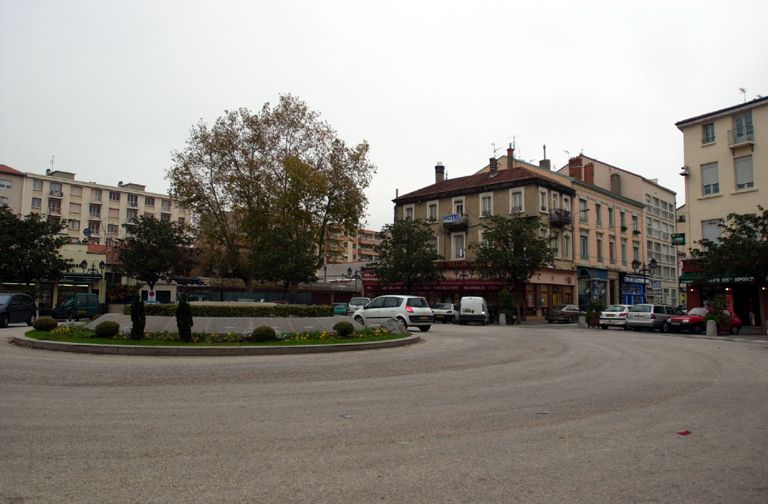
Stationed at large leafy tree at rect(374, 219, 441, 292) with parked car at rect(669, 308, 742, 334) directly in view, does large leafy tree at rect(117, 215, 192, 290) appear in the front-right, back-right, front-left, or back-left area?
back-right

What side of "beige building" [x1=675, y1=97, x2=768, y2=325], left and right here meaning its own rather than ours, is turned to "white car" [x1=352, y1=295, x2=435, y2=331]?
front

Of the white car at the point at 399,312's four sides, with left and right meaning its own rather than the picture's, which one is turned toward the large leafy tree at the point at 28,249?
front

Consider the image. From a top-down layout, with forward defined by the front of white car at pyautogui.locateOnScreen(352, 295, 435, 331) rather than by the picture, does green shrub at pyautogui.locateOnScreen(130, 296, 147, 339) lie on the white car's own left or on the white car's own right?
on the white car's own left

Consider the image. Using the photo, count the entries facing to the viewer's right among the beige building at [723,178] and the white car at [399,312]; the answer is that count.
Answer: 0

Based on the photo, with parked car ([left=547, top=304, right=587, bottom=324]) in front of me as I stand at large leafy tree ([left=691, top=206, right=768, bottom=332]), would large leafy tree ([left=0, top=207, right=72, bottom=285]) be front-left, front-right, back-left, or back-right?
front-left

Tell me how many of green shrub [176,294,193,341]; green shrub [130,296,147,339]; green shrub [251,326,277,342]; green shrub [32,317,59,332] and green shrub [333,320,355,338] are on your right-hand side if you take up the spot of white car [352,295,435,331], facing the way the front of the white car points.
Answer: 0

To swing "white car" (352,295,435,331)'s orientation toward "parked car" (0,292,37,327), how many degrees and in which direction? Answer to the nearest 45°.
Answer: approximately 45° to its left

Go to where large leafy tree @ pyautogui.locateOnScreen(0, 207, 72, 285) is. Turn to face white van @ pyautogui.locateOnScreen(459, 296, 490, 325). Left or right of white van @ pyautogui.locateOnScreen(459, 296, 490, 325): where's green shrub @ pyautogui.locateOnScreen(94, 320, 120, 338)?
right

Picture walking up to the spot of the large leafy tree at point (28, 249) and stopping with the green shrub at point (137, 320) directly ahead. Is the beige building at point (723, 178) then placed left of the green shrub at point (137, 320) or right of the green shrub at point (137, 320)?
left

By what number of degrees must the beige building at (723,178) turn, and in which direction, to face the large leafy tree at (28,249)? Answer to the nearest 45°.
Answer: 0° — it already faces it

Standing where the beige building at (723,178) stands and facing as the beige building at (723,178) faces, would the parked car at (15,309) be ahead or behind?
ahead

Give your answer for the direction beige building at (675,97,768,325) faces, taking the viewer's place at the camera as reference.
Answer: facing the viewer and to the left of the viewer

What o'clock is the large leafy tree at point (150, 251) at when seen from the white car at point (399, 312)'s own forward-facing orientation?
The large leafy tree is roughly at 12 o'clock from the white car.

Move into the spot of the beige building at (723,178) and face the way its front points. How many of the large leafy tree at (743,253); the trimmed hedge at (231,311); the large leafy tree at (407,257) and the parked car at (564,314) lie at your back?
0

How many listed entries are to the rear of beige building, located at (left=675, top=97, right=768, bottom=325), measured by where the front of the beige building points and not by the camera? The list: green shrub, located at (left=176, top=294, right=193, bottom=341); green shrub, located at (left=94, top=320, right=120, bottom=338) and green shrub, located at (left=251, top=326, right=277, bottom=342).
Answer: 0

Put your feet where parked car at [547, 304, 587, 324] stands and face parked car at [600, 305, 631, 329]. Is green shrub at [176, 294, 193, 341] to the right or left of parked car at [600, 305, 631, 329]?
right

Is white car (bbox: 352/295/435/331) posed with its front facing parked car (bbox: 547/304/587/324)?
no
